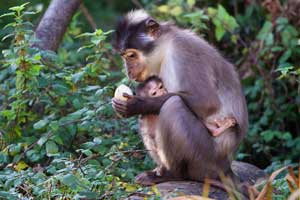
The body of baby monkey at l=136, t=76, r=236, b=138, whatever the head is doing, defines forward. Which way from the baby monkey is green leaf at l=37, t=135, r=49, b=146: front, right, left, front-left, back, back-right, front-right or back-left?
back-right

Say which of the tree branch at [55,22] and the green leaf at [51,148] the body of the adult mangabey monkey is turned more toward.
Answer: the green leaf

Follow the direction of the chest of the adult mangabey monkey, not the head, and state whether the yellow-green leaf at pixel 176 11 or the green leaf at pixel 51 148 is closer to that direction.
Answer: the green leaf

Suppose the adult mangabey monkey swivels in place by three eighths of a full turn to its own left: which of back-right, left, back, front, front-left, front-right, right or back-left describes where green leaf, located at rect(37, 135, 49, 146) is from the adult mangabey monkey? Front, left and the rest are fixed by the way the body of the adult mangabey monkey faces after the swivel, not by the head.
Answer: back-right

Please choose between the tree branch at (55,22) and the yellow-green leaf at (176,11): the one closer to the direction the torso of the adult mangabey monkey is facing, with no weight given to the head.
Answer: the tree branch

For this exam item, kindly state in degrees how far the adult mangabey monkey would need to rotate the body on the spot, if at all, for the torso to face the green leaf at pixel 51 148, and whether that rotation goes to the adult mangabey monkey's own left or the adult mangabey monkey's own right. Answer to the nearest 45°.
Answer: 0° — it already faces it

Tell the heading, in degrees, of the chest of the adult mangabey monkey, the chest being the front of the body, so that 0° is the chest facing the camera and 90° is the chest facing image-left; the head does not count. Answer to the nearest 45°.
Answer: approximately 90°
